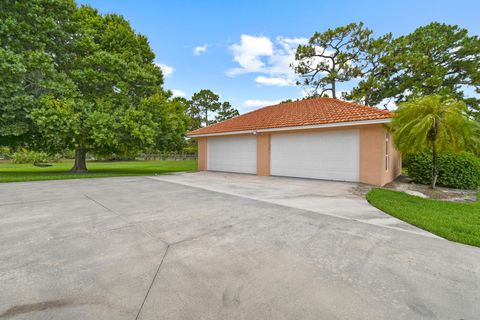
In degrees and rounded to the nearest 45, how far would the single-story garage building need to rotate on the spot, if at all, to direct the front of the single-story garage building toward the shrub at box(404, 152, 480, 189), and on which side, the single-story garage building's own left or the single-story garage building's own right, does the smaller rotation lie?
approximately 135° to the single-story garage building's own left

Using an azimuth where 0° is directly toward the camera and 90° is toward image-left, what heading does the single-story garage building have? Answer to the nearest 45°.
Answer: approximately 45°

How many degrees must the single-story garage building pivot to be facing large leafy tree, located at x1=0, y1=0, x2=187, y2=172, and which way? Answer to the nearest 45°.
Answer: approximately 45° to its right

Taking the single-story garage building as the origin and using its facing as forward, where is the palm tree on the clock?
The palm tree is roughly at 9 o'clock from the single-story garage building.

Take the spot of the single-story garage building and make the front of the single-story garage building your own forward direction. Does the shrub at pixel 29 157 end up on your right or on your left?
on your right
